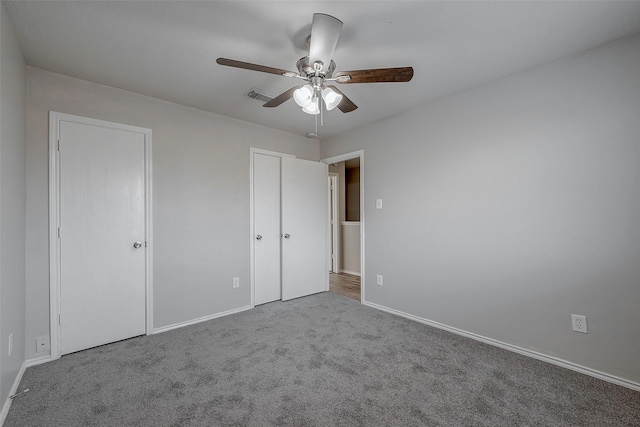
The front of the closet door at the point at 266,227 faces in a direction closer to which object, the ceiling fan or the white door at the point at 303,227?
the ceiling fan

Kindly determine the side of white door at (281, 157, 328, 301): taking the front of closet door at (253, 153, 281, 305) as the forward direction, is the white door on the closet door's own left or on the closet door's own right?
on the closet door's own left

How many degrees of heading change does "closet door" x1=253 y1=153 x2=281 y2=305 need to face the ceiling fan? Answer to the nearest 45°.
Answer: approximately 45° to its right

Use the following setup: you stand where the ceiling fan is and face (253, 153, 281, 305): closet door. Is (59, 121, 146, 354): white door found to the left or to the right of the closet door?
left

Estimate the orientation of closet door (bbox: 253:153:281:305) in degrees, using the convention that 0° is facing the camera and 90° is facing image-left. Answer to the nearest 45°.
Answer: approximately 315°

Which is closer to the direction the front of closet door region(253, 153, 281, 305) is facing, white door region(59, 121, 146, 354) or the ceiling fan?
the ceiling fan

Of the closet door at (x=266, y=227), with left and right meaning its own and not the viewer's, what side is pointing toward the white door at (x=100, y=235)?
right
